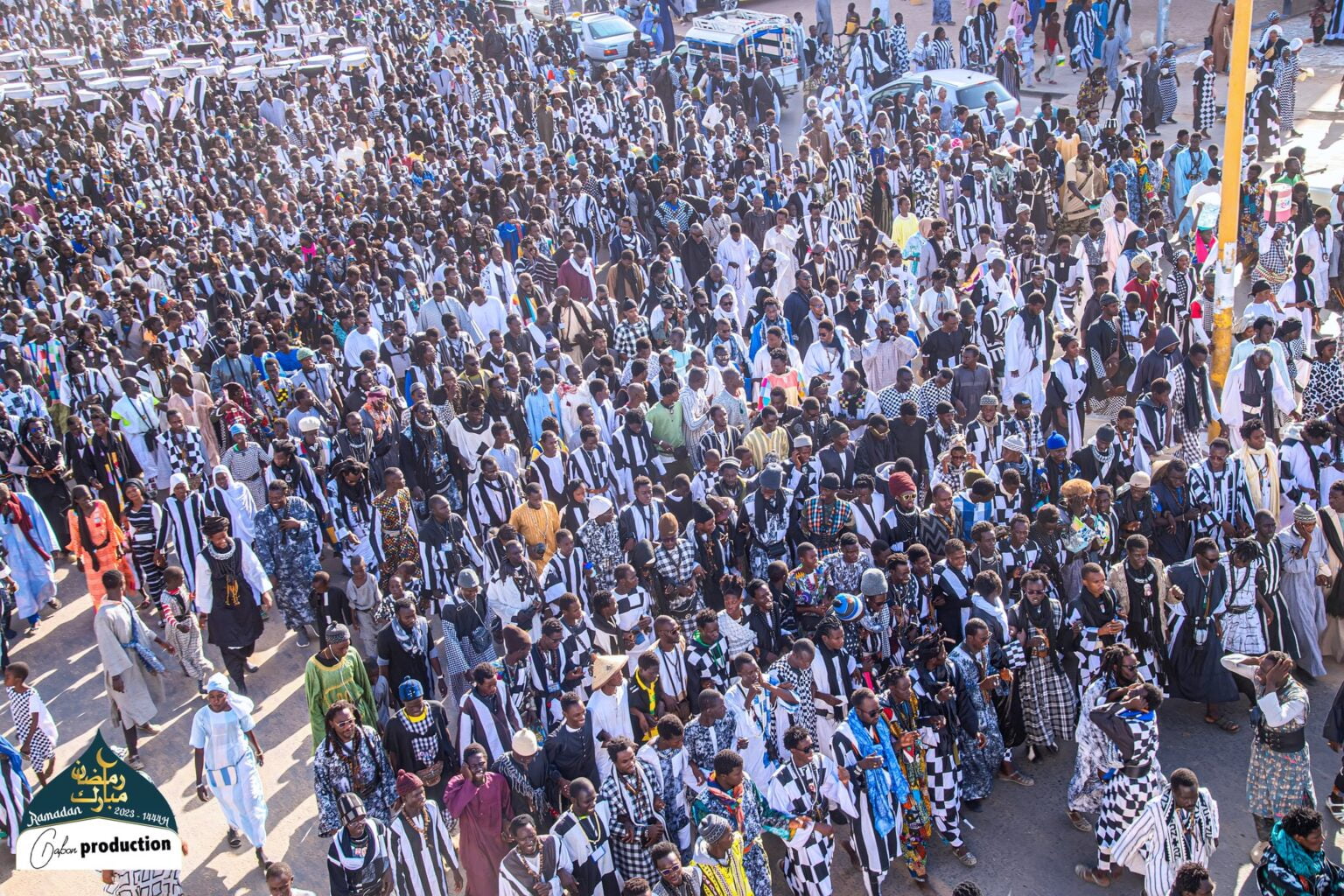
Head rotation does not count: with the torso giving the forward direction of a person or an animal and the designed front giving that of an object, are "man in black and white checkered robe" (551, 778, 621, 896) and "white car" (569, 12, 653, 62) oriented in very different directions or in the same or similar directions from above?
very different directions

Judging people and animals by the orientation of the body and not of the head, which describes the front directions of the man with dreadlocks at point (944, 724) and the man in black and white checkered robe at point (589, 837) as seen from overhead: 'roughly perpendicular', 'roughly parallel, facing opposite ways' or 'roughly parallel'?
roughly parallel

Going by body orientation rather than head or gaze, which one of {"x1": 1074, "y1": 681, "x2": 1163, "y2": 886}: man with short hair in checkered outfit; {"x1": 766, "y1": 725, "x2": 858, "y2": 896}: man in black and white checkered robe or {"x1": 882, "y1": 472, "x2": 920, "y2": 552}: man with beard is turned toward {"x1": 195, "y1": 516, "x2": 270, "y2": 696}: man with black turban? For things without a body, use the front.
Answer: {"x1": 1074, "y1": 681, "x2": 1163, "y2": 886}: man with short hair in checkered outfit

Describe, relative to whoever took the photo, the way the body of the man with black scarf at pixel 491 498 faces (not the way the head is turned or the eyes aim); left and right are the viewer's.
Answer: facing the viewer and to the right of the viewer

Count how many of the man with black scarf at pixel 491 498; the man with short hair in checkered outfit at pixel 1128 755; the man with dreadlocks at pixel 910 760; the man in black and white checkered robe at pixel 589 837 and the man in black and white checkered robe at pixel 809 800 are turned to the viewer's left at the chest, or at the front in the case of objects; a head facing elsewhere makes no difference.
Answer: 1

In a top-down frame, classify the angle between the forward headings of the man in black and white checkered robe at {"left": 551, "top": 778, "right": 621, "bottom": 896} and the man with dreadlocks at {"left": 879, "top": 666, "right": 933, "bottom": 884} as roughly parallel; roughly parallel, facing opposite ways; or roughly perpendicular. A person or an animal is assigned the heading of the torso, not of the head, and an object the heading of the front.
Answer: roughly parallel

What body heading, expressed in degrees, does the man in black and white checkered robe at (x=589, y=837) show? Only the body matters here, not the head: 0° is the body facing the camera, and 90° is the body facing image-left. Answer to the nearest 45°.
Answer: approximately 315°

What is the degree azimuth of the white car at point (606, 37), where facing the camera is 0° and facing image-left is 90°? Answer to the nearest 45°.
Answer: approximately 135°

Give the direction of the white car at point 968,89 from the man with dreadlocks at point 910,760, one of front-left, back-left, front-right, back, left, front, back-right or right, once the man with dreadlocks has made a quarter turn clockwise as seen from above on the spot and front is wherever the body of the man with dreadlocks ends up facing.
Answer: back-right

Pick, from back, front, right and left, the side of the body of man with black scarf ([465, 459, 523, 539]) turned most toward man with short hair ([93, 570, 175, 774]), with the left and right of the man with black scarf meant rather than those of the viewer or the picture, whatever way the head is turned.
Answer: right

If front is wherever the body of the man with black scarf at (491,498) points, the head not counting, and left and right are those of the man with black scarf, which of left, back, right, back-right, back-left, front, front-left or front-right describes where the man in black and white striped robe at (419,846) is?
front-right

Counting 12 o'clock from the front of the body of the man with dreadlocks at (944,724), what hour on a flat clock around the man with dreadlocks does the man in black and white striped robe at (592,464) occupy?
The man in black and white striped robe is roughly at 6 o'clock from the man with dreadlocks.

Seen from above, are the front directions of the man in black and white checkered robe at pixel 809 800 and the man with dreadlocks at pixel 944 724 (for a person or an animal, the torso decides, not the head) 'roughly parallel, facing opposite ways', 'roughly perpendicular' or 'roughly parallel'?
roughly parallel
